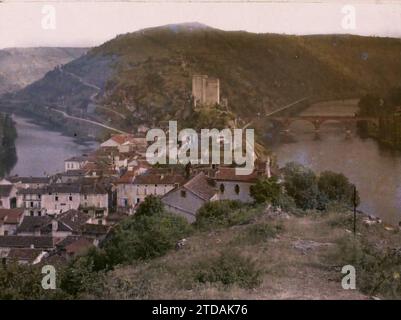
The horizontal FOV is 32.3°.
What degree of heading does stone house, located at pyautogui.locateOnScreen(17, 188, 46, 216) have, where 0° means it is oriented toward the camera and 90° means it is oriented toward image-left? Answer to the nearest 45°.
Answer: approximately 0°

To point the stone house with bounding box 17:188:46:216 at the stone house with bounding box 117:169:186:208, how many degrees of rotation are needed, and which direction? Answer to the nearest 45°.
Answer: approximately 90° to its left

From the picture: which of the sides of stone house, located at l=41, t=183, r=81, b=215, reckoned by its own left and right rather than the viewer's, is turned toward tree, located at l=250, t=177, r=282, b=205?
left

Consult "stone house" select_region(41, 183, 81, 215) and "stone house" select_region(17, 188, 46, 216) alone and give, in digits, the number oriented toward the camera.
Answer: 2

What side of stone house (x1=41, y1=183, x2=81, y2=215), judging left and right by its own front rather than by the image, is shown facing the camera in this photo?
front

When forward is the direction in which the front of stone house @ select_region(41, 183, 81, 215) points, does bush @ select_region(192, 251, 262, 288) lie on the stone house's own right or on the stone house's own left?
on the stone house's own left

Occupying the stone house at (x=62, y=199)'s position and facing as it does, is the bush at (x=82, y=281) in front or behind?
in front

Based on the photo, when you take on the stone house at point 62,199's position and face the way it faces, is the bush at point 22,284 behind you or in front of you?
in front

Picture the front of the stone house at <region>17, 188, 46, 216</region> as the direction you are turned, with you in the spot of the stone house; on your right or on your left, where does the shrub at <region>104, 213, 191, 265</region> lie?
on your left

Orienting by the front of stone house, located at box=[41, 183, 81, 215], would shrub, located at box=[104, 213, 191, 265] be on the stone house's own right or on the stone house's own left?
on the stone house's own left

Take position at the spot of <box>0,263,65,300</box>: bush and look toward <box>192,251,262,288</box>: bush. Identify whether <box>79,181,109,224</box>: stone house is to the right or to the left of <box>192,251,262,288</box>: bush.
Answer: left

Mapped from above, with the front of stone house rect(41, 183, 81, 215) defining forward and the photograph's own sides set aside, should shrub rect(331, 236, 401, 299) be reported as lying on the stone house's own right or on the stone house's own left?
on the stone house's own left

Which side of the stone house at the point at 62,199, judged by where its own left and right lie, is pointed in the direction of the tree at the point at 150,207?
left

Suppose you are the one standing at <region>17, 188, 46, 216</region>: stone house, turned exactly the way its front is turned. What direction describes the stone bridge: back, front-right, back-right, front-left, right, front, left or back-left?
left

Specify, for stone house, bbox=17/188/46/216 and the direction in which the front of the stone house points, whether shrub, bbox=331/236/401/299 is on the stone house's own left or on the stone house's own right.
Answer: on the stone house's own left
